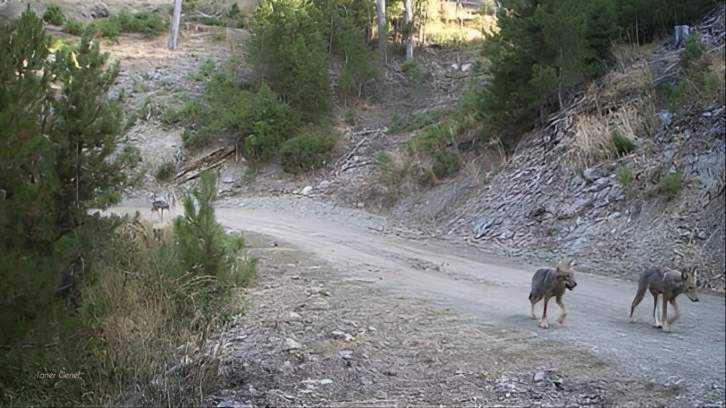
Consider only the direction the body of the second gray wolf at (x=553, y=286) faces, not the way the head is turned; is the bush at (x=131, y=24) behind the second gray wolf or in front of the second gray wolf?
behind

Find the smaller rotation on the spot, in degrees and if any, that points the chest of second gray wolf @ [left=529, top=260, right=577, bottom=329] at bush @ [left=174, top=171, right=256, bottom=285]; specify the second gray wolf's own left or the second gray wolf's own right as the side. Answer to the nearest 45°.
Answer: approximately 135° to the second gray wolf's own right

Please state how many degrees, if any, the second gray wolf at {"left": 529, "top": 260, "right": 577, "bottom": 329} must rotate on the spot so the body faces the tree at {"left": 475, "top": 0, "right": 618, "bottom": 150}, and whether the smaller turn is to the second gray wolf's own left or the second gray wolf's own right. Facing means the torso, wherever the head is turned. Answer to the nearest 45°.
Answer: approximately 135° to the second gray wolf's own left

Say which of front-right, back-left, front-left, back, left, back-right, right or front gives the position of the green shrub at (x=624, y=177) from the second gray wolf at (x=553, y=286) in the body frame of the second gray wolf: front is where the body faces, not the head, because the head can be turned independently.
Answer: back-left

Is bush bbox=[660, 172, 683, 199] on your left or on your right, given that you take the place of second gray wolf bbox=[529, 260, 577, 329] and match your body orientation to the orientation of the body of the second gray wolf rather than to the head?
on your left

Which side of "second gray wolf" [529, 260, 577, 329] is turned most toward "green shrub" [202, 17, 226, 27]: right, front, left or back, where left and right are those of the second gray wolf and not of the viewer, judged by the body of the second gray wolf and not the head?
back

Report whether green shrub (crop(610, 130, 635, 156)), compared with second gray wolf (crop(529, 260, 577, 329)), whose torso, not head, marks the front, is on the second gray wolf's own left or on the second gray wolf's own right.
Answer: on the second gray wolf's own left

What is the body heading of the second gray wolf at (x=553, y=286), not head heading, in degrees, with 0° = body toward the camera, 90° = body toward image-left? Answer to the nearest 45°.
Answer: approximately 315°

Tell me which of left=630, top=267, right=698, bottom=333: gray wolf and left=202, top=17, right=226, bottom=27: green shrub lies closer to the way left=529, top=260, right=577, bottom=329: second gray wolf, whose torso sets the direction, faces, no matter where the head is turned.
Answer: the gray wolf

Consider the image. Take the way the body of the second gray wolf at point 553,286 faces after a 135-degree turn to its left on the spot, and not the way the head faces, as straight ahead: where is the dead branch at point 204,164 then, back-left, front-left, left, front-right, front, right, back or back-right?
front-left

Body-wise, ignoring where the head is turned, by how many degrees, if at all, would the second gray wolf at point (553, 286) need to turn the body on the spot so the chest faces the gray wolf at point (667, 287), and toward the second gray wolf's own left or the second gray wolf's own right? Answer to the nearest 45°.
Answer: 0° — it already faces it

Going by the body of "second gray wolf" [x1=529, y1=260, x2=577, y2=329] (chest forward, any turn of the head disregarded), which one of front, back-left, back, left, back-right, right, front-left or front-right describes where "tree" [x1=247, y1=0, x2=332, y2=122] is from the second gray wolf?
back
